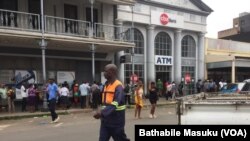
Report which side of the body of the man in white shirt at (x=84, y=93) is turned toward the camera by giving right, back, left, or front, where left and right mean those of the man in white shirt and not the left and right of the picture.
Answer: back

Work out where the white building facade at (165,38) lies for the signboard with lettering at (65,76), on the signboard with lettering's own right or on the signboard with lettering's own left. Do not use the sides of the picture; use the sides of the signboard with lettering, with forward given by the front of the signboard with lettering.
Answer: on the signboard with lettering's own left

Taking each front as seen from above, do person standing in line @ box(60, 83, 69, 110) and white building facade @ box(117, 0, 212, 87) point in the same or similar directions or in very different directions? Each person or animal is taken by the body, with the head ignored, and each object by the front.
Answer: very different directions

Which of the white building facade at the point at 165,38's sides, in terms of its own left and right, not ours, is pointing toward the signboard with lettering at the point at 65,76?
right

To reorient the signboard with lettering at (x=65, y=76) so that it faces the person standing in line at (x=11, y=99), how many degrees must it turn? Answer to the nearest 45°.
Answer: approximately 45° to its right

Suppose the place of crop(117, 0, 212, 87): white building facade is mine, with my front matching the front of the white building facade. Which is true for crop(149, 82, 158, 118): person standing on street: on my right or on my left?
on my right

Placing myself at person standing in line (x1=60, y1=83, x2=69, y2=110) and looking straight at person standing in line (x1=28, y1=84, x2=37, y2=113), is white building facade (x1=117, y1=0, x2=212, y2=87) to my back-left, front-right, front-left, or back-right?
back-right
